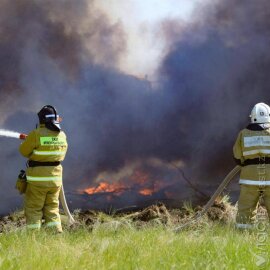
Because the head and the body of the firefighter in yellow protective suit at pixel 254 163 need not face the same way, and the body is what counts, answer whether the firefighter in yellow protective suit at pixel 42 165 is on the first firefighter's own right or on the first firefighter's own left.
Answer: on the first firefighter's own left

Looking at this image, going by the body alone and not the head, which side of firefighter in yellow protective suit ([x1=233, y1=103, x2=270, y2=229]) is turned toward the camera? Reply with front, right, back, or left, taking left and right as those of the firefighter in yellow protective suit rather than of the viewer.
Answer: back
